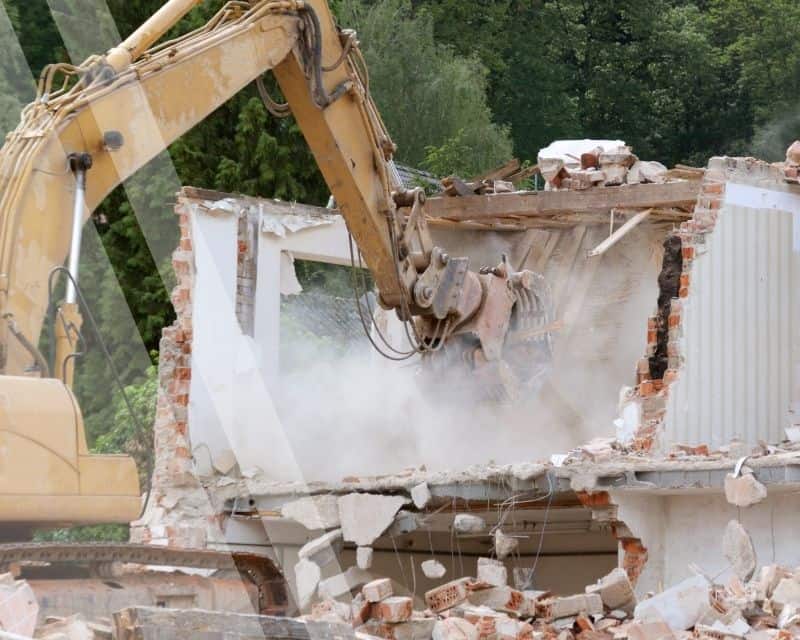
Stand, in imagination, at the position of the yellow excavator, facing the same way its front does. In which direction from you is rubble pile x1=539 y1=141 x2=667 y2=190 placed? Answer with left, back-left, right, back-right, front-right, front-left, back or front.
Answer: front-left

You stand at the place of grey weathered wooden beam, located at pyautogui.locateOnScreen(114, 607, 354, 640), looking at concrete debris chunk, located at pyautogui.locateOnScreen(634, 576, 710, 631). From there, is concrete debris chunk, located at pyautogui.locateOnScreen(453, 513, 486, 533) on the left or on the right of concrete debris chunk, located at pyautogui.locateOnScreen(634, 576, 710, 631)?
left

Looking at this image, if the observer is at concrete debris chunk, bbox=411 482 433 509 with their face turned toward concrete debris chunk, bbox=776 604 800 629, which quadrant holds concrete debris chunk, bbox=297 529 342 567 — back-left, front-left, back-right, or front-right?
back-right

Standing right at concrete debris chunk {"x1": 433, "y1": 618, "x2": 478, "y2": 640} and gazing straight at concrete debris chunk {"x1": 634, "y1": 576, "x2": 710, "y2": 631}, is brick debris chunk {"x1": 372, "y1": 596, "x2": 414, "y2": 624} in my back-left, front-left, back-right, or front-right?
back-left

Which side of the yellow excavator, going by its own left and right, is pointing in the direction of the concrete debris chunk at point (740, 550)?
front

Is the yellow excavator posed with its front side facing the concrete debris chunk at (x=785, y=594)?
yes

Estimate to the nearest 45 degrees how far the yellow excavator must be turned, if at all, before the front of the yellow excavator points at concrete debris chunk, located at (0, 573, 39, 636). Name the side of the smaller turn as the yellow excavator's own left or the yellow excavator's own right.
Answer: approximately 90° to the yellow excavator's own right

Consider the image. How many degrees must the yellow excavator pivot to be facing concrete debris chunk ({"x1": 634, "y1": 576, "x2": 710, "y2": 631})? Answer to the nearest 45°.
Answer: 0° — it already faces it

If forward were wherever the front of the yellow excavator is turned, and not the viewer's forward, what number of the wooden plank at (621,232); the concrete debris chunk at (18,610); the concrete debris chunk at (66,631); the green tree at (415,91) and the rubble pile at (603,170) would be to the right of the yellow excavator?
2

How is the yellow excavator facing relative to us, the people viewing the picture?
facing to the right of the viewer
